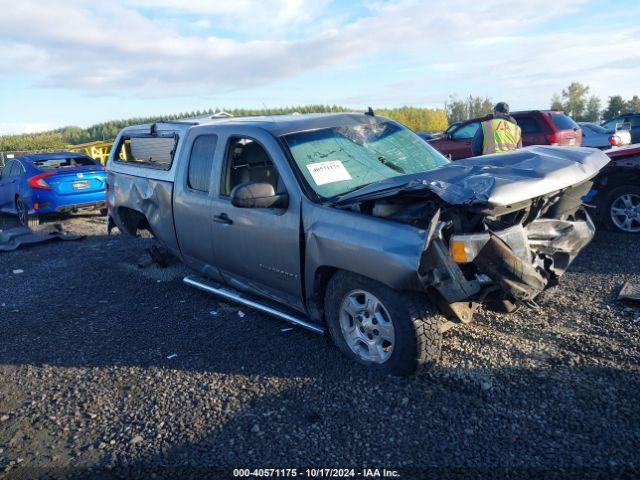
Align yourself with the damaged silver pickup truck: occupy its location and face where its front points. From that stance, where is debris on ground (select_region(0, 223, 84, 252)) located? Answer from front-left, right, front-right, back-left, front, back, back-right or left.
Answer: back

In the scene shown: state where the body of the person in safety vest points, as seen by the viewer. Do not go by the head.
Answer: away from the camera

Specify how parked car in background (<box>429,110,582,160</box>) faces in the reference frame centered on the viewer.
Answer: facing away from the viewer and to the left of the viewer

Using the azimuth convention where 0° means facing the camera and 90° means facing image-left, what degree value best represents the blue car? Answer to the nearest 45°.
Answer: approximately 135°

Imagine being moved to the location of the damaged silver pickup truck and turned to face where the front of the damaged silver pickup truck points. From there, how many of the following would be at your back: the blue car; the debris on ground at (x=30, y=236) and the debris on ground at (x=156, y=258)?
3

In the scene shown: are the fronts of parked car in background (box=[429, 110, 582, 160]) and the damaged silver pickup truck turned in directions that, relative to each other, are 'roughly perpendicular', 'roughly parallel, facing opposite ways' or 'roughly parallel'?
roughly parallel, facing opposite ways

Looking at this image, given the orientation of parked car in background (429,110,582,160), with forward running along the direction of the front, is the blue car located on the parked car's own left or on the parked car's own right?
on the parked car's own left

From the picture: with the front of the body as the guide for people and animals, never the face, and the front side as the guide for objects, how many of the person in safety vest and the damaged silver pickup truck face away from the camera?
1

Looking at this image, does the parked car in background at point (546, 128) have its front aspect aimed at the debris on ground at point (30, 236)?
no

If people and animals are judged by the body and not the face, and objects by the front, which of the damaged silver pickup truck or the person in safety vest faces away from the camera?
the person in safety vest

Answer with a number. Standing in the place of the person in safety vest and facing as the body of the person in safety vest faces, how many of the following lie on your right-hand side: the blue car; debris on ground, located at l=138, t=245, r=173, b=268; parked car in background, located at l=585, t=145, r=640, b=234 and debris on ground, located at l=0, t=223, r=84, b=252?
1

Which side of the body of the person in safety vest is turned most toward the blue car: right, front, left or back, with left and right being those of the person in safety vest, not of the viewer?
left

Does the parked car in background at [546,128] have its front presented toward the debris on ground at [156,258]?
no

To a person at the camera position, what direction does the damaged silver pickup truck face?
facing the viewer and to the right of the viewer

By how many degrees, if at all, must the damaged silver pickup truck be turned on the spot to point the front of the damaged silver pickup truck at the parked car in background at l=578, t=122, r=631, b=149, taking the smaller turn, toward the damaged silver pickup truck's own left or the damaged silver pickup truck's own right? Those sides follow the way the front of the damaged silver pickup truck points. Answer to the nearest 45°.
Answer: approximately 90° to the damaged silver pickup truck's own left

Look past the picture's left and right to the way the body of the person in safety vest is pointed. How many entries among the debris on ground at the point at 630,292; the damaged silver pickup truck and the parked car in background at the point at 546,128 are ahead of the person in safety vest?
1
